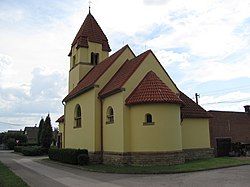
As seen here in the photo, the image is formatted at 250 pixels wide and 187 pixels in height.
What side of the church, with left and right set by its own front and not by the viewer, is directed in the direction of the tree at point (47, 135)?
front

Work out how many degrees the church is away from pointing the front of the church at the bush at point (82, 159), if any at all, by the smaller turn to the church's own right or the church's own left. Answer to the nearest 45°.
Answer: approximately 45° to the church's own left

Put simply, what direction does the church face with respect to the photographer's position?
facing away from the viewer and to the left of the viewer

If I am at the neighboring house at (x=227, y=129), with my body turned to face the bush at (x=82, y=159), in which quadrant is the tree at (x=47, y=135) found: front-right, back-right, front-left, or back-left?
front-right

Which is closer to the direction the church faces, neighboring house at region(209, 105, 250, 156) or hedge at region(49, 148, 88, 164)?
the hedge

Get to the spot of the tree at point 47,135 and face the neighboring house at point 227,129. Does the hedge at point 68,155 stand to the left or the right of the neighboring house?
right
